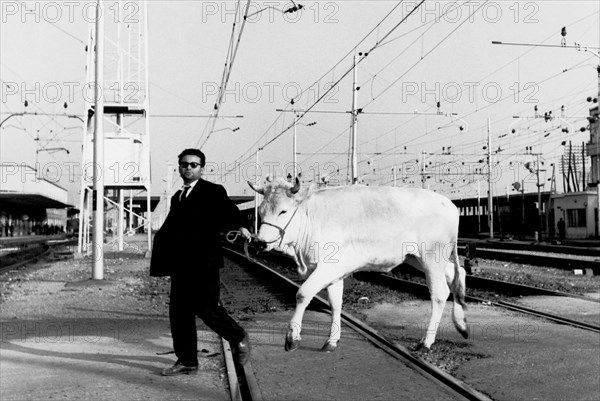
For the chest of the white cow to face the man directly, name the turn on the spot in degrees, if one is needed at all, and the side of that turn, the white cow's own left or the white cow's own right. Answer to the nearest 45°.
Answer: approximately 45° to the white cow's own right

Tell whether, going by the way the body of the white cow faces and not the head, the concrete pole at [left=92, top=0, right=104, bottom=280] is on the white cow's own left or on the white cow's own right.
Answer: on the white cow's own right

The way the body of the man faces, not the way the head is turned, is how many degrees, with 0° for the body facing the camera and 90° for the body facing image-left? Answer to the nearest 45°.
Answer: approximately 45°

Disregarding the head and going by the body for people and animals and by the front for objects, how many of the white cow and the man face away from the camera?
0

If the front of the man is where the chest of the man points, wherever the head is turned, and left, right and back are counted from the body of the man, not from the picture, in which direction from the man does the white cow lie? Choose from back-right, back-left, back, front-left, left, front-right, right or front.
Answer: left

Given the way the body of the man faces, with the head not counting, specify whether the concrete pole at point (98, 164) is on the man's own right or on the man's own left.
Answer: on the man's own right

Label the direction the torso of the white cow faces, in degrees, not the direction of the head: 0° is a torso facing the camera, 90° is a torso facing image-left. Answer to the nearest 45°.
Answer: approximately 90°

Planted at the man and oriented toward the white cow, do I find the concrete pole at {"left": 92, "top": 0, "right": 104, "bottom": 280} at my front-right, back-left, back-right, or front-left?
back-left

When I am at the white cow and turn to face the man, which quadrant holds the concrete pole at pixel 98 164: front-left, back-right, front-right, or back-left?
front-right
